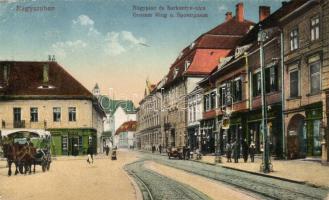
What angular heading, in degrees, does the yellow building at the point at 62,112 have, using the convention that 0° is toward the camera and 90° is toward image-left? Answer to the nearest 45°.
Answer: approximately 0°

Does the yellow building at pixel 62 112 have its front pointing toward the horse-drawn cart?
yes

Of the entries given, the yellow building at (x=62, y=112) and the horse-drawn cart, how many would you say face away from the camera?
0

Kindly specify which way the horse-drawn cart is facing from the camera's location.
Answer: facing the viewer and to the left of the viewer

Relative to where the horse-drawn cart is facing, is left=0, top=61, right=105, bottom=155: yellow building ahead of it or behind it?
behind
